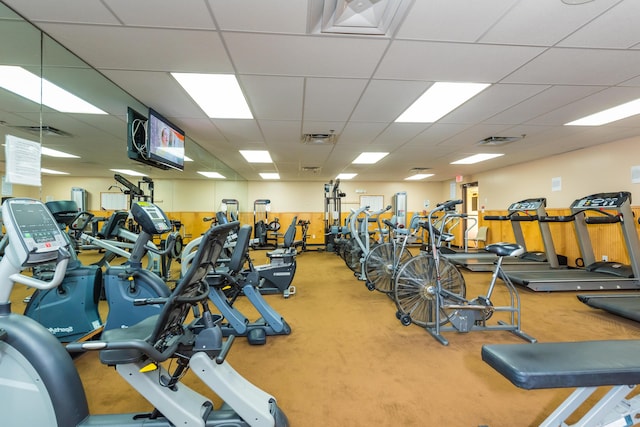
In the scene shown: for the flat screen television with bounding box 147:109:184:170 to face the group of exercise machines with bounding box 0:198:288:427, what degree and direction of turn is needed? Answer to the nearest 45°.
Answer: approximately 45° to its right

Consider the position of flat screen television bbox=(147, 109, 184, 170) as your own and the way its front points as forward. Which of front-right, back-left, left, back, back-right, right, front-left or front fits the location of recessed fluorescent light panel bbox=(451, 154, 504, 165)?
front-left

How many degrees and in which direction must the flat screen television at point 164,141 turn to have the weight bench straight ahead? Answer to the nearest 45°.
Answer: approximately 45° to its right

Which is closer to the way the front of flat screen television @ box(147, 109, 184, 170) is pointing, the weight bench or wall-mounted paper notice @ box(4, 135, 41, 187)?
the weight bench

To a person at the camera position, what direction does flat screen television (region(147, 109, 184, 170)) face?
facing the viewer and to the right of the viewer

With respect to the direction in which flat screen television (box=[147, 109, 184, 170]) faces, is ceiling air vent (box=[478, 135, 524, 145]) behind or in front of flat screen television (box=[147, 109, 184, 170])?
in front

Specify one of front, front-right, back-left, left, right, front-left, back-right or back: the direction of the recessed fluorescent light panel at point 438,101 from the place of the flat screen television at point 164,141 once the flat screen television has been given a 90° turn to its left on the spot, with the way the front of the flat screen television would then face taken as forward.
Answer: right

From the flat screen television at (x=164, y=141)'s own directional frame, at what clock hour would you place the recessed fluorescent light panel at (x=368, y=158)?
The recessed fluorescent light panel is roughly at 10 o'clock from the flat screen television.

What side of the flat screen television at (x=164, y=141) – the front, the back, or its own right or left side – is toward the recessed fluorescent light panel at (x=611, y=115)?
front

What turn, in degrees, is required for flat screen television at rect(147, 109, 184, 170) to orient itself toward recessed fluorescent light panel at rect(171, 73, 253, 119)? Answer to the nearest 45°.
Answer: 0° — it already faces it
